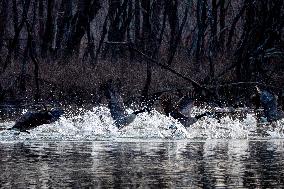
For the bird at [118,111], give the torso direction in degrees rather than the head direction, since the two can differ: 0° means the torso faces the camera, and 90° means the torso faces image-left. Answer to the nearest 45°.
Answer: approximately 270°

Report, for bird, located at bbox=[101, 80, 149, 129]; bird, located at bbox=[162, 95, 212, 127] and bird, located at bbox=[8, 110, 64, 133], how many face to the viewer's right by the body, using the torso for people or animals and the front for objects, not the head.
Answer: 3

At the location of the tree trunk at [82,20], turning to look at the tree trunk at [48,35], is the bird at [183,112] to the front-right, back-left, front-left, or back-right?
back-left

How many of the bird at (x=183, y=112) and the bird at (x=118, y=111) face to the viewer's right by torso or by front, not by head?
2

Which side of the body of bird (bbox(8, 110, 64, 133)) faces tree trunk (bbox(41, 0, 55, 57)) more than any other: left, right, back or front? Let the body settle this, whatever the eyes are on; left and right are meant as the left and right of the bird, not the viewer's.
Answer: left

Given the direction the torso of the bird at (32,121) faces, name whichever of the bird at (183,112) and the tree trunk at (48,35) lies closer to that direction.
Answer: the bird
